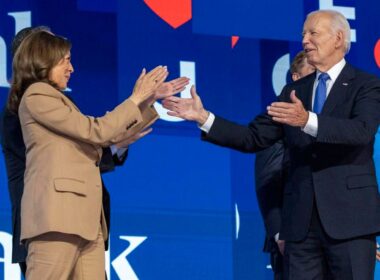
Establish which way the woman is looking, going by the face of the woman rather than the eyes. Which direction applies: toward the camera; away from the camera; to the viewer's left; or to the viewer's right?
to the viewer's right

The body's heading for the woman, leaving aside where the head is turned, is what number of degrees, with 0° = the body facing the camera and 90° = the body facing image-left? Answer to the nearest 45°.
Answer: approximately 270°

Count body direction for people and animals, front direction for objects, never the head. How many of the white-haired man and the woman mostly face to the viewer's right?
1

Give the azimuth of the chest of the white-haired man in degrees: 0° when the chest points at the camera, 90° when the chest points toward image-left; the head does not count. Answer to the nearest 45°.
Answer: approximately 45°
